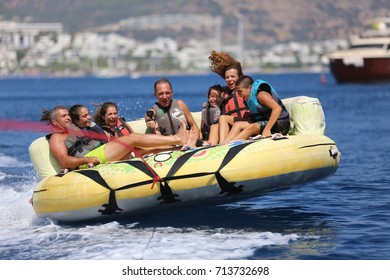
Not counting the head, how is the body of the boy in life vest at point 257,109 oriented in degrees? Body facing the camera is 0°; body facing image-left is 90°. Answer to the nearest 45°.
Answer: approximately 90°

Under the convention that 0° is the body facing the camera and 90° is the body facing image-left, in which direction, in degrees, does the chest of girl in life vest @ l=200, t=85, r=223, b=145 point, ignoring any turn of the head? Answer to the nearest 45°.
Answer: approximately 0°

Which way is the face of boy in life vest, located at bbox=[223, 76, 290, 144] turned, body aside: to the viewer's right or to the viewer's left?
to the viewer's left

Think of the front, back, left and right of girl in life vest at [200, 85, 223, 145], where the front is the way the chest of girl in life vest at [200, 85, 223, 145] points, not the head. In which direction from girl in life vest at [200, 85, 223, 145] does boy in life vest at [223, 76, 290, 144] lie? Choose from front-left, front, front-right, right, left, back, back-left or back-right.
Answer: front-left
